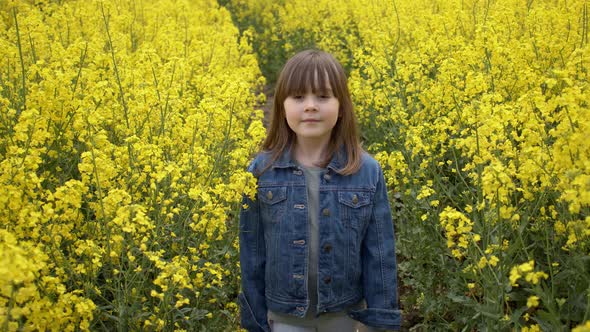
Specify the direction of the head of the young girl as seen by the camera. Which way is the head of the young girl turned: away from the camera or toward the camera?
toward the camera

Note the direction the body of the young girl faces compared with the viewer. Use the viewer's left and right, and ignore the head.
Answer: facing the viewer
